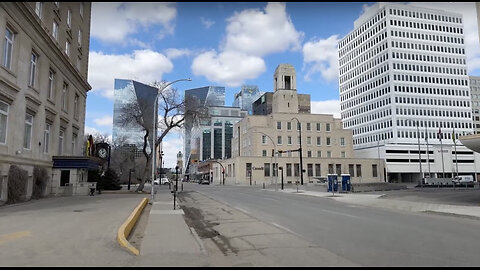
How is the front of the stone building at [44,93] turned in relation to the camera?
facing the viewer and to the right of the viewer

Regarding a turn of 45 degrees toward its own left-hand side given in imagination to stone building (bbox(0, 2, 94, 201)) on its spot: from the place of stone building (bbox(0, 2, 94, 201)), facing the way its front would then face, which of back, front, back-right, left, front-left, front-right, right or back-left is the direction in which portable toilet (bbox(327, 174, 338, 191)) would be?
front

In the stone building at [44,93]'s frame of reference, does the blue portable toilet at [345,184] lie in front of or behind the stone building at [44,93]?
in front
